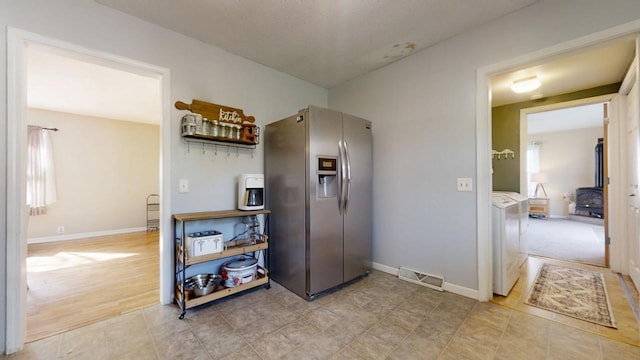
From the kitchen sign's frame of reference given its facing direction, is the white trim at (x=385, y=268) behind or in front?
in front

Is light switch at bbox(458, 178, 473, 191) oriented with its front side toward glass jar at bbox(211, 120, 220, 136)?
no

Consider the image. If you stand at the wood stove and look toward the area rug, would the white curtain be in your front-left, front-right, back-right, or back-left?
front-right

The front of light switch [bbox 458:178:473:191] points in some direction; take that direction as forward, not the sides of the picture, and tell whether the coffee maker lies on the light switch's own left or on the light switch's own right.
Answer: on the light switch's own right

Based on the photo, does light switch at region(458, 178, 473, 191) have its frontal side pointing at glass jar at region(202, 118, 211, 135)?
no

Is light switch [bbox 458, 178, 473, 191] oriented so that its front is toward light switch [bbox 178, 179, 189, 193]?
no

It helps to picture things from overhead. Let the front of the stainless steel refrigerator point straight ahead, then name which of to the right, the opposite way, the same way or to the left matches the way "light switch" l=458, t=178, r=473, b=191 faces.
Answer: to the right

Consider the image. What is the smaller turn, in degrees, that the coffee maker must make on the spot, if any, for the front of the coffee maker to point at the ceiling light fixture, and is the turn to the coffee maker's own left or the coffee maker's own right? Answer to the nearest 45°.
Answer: approximately 45° to the coffee maker's own left

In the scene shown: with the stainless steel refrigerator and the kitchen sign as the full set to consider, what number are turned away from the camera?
0

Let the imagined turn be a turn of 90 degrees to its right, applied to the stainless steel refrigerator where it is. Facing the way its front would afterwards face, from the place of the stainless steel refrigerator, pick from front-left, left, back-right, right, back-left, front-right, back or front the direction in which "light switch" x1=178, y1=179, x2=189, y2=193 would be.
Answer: front-right

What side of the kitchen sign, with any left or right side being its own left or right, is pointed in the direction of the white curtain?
back

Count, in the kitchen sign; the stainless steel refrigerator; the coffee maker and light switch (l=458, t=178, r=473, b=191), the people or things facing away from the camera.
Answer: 0

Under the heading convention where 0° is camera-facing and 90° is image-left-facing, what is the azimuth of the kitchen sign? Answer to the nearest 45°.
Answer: approximately 315°

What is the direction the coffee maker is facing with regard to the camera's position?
facing the viewer and to the right of the viewer

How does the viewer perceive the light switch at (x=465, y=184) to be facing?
facing the viewer
